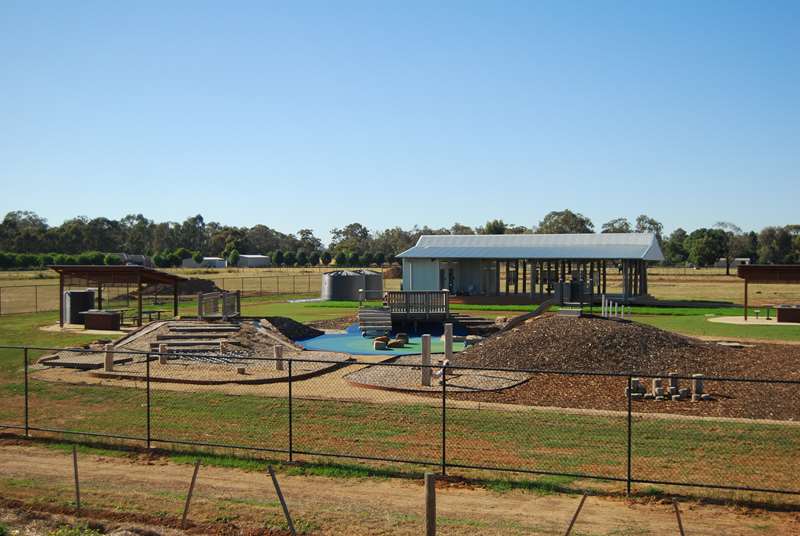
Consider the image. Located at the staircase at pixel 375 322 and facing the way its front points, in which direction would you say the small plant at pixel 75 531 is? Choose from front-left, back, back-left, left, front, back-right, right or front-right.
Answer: front

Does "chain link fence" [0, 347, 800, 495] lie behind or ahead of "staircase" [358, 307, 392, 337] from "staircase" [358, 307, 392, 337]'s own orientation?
ahead

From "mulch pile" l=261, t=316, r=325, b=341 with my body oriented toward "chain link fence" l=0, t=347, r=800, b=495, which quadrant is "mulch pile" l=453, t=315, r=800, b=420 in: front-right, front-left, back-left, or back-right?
front-left

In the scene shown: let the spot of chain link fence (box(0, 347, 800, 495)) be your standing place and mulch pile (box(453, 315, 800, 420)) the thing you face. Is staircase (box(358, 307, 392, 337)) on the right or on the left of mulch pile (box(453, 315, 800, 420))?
left

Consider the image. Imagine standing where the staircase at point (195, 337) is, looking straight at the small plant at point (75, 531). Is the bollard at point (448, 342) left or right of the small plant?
left

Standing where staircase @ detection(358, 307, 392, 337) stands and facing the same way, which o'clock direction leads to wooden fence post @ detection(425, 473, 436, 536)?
The wooden fence post is roughly at 12 o'clock from the staircase.

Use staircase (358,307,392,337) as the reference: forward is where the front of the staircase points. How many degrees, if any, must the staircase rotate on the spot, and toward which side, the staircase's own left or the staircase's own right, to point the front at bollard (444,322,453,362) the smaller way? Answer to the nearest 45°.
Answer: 0° — it already faces it

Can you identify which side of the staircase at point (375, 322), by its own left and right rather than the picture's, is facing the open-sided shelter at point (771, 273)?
left

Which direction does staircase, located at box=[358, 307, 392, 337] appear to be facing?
toward the camera

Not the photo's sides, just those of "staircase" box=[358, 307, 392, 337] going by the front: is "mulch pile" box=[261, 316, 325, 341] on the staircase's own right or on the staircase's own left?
on the staircase's own right

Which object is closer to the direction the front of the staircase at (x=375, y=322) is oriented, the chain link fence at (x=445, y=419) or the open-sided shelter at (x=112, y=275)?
the chain link fence

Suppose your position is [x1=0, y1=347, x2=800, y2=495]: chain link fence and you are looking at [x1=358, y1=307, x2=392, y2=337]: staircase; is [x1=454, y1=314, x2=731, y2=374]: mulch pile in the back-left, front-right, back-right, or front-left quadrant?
front-right

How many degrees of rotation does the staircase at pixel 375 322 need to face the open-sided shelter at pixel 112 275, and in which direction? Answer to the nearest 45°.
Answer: approximately 90° to its right

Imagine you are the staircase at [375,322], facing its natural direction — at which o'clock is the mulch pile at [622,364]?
The mulch pile is roughly at 11 o'clock from the staircase.
